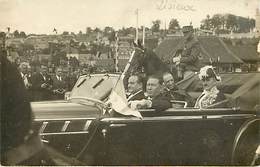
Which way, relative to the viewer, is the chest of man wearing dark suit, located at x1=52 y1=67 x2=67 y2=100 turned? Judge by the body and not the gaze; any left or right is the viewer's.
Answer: facing the viewer

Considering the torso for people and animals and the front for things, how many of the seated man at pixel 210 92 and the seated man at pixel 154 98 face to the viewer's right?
0

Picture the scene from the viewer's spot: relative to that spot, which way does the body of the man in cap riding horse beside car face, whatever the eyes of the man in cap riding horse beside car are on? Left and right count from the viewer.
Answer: facing the viewer and to the left of the viewer

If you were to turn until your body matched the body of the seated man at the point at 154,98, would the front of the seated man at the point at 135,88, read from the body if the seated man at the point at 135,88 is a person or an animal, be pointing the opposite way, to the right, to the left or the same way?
the same way

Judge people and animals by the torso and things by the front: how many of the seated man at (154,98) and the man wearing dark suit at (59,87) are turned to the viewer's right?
0

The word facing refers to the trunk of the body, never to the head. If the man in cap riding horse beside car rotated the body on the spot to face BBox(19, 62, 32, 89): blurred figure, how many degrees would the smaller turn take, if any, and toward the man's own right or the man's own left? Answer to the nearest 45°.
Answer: approximately 45° to the man's own right

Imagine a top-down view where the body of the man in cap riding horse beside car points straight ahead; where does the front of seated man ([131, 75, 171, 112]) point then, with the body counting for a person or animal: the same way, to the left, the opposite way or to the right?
the same way

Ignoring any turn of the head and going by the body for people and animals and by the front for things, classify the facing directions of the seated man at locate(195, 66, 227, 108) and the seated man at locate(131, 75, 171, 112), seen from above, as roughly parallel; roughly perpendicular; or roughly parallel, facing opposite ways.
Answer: roughly parallel

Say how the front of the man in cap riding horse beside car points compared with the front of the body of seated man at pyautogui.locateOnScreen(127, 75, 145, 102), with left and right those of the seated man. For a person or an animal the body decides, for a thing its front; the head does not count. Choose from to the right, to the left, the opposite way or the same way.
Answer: the same way

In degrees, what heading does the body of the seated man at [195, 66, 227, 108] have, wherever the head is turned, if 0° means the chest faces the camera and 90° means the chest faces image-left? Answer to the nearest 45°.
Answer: approximately 45°

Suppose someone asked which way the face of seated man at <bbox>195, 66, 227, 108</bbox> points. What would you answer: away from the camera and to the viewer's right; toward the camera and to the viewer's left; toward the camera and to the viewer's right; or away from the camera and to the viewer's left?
toward the camera and to the viewer's left

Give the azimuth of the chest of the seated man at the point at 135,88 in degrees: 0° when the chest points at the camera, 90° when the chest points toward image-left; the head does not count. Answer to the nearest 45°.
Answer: approximately 45°

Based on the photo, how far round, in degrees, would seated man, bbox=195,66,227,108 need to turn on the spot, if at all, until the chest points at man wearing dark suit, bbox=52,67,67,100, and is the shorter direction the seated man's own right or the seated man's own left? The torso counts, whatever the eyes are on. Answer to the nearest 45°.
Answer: approximately 45° to the seated man's own right

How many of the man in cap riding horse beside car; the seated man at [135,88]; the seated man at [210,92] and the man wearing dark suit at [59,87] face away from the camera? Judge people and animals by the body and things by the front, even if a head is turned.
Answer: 0

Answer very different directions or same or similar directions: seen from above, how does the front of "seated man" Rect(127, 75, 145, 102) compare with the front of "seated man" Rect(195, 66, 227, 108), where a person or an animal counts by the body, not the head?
same or similar directions

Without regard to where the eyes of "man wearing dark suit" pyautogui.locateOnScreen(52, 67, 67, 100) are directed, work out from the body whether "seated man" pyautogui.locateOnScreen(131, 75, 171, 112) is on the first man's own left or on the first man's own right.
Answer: on the first man's own left
